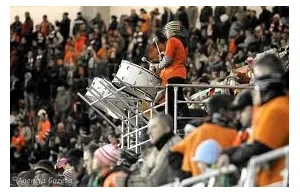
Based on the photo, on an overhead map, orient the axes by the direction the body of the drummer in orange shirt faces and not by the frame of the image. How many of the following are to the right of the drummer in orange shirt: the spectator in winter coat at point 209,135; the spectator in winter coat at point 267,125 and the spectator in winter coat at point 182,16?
1

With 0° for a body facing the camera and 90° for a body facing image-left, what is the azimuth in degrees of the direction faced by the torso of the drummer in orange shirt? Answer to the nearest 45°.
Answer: approximately 90°

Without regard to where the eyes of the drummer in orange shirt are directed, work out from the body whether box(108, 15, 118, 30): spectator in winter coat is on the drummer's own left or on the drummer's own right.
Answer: on the drummer's own right
